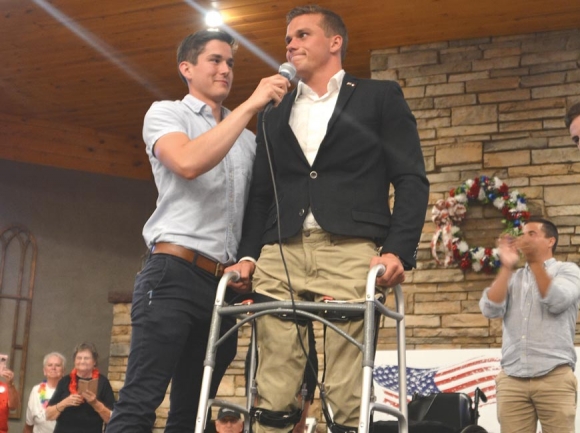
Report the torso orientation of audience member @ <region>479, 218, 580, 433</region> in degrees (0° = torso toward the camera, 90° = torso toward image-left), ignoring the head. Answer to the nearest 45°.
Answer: approximately 45°

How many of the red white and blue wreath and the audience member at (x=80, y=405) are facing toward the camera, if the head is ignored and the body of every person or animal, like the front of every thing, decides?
2

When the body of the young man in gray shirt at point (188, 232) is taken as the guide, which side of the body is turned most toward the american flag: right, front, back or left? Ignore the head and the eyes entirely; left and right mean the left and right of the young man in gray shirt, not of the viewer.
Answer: left

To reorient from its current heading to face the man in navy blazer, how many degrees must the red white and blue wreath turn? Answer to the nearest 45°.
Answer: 0° — it already faces them

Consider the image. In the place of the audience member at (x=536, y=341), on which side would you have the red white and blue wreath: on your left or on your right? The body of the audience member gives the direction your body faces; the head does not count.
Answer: on your right

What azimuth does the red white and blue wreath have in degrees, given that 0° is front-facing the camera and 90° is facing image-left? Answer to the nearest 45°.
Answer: approximately 0°
